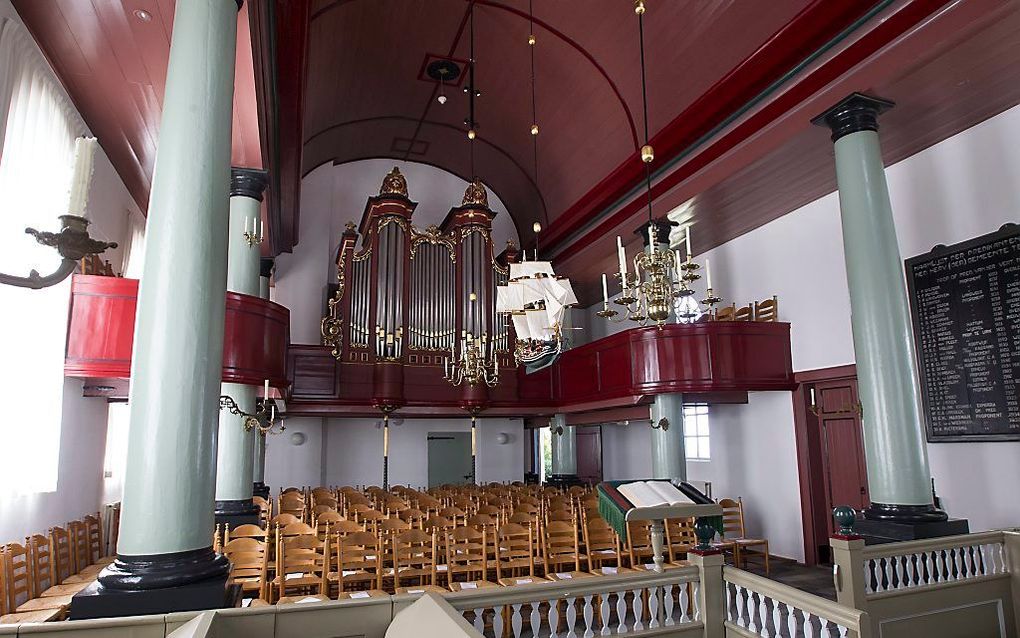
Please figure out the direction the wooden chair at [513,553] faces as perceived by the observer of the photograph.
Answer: facing the viewer

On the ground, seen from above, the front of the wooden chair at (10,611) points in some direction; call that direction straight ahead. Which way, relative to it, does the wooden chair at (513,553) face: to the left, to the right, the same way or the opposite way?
to the right

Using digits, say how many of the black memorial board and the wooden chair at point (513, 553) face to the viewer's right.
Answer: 0

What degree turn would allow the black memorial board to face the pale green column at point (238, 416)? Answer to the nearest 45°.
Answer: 0° — it already faces it

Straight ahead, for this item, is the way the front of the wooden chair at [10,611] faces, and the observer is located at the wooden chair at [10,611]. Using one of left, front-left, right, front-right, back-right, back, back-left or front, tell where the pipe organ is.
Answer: left

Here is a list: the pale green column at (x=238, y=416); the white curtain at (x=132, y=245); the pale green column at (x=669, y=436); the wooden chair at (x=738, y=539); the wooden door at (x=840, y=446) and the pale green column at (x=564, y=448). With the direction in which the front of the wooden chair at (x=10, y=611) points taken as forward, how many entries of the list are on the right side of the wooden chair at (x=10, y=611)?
0

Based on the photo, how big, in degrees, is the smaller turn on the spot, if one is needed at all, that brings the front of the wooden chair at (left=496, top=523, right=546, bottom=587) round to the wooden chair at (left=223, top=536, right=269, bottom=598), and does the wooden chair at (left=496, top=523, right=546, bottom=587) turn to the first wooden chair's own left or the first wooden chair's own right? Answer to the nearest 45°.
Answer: approximately 90° to the first wooden chair's own right

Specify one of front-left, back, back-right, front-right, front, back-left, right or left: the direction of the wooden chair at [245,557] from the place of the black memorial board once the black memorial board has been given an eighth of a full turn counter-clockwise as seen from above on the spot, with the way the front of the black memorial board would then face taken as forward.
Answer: front-right

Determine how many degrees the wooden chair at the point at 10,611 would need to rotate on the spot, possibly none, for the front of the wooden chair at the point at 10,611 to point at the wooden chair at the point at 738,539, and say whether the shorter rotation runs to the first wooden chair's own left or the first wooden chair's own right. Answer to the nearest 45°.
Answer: approximately 45° to the first wooden chair's own left

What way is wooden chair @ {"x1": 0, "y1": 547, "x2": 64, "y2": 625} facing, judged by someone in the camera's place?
facing the viewer and to the right of the viewer

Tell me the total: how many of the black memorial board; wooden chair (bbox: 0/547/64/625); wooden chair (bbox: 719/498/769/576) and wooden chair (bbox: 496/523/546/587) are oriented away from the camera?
0

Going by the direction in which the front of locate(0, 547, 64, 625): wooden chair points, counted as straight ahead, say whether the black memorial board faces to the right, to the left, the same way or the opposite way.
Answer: the opposite way

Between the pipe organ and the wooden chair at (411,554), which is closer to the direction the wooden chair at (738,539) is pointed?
the wooden chair

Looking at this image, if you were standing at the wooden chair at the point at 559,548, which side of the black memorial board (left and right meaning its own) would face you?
front
